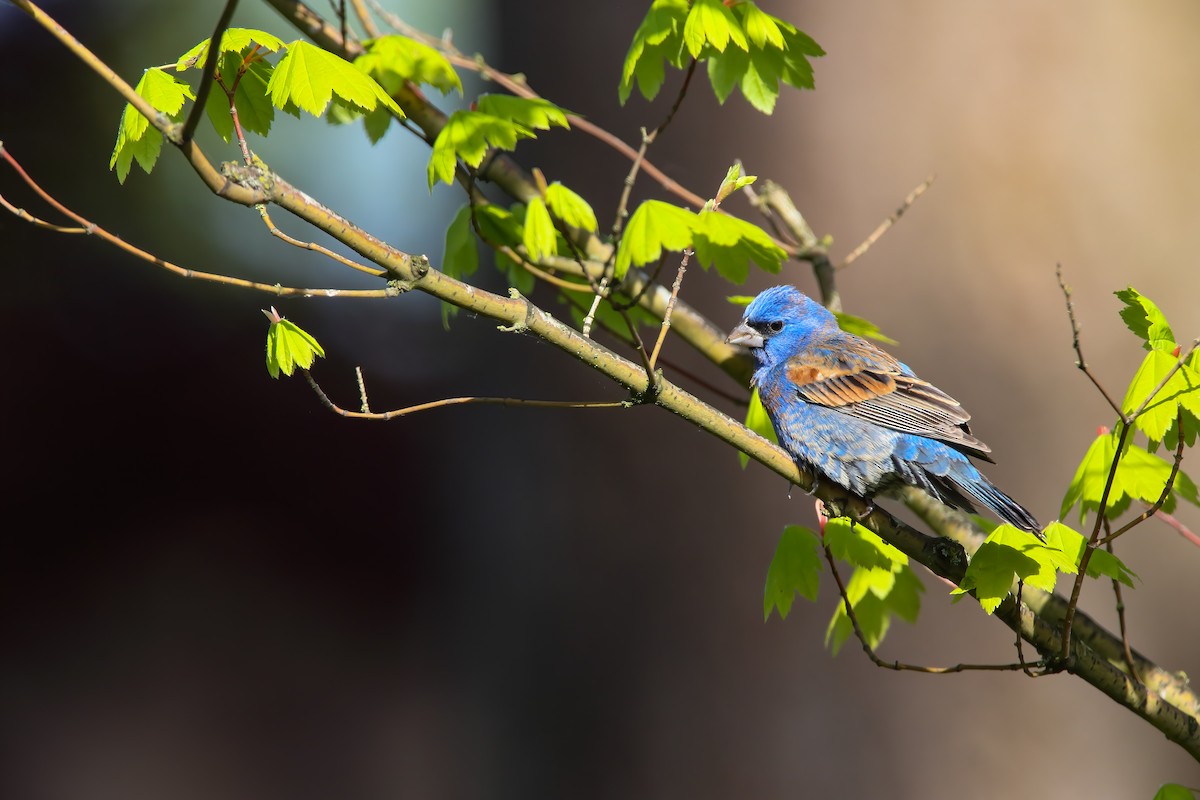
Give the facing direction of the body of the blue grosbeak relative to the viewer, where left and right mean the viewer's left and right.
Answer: facing to the left of the viewer

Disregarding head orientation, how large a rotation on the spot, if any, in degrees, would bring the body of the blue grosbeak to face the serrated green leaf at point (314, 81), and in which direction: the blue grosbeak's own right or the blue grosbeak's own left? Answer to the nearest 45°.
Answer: approximately 45° to the blue grosbeak's own left
